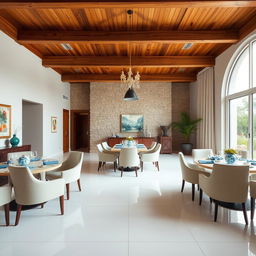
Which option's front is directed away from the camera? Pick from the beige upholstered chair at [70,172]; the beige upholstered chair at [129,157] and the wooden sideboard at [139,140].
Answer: the beige upholstered chair at [129,157]

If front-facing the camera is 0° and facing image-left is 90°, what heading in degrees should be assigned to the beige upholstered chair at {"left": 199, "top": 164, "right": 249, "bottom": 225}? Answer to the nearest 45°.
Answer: approximately 135°

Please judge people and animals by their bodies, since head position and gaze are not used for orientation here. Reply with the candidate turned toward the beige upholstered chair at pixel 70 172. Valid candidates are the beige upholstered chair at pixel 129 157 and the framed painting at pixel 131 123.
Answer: the framed painting

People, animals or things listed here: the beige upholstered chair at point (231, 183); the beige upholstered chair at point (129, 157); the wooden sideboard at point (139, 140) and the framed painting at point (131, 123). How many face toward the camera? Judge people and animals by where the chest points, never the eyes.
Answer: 2

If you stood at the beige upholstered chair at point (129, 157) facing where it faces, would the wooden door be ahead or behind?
ahead

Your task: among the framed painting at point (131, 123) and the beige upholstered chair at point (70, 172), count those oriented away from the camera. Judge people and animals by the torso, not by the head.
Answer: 0

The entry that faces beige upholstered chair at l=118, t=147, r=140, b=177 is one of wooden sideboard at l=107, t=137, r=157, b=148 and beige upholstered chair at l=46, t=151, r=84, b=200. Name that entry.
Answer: the wooden sideboard

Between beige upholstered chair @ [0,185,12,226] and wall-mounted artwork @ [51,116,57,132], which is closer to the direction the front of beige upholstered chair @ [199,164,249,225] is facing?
the wall-mounted artwork

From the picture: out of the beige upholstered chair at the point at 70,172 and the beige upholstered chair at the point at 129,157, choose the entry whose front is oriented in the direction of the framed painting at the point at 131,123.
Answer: the beige upholstered chair at the point at 129,157

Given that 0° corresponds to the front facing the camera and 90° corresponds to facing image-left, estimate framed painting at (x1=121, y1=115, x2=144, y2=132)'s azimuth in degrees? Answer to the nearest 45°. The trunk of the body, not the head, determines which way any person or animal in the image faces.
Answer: approximately 0°

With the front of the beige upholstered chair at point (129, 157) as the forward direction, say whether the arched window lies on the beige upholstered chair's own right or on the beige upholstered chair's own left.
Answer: on the beige upholstered chair's own right

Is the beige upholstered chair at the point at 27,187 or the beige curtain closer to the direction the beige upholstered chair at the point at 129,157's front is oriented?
the beige curtain

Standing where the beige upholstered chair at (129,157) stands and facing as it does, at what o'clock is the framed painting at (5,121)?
The framed painting is roughly at 9 o'clock from the beige upholstered chair.

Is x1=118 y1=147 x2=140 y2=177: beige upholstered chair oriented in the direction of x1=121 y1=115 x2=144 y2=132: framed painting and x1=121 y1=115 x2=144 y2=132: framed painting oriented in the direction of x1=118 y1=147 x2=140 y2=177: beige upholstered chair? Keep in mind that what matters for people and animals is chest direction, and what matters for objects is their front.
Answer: yes

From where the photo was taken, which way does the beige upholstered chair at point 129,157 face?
away from the camera

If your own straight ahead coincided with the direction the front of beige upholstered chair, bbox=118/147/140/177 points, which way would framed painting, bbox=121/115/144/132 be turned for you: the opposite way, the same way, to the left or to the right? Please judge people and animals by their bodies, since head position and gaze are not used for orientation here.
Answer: the opposite way
